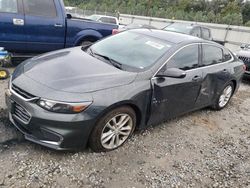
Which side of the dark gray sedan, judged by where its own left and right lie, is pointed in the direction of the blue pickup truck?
right

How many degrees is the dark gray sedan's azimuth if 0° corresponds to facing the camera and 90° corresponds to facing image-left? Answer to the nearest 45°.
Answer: approximately 45°

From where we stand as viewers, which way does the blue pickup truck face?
facing to the left of the viewer
